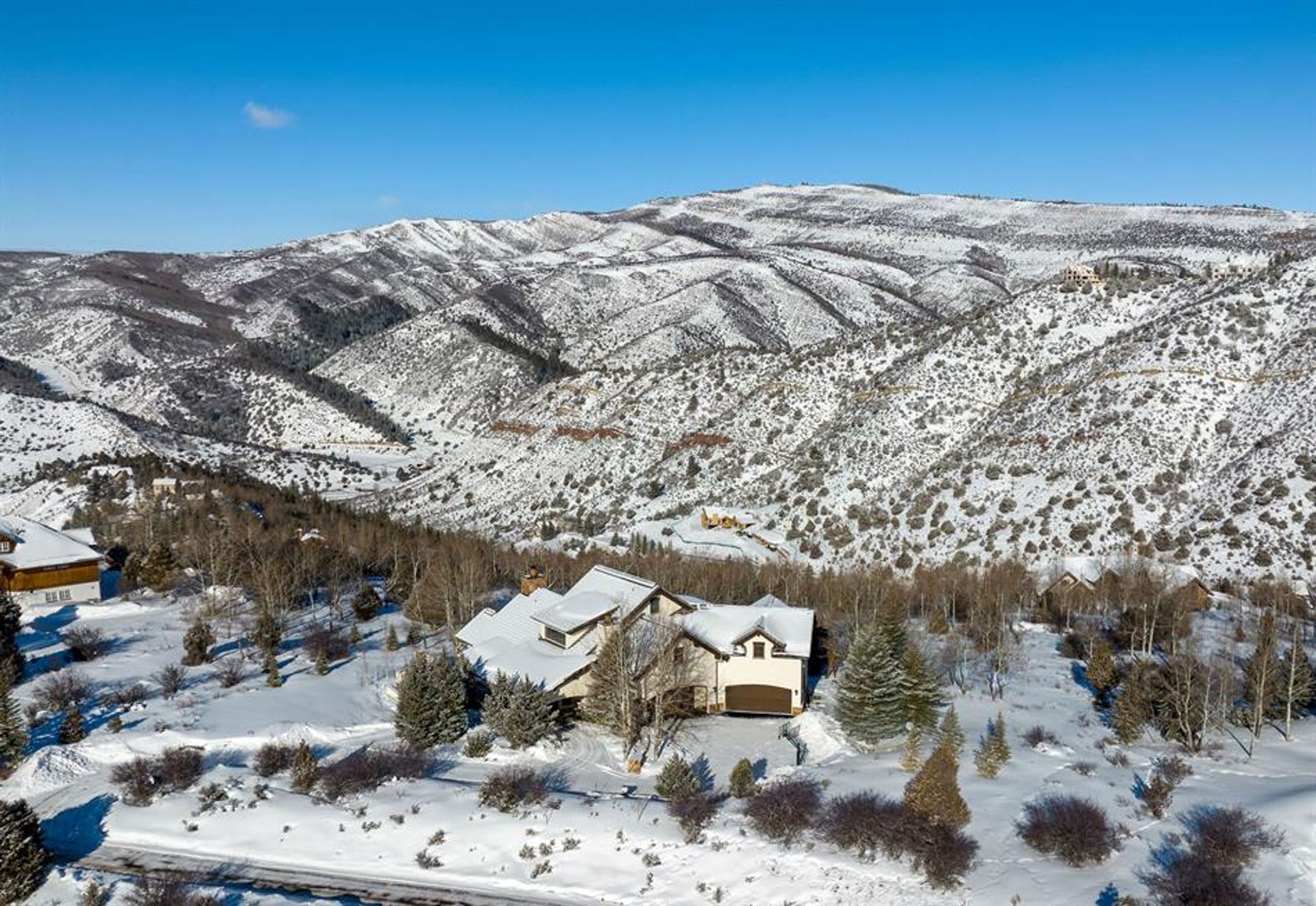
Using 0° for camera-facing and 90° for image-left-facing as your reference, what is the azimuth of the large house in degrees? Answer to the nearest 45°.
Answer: approximately 0°

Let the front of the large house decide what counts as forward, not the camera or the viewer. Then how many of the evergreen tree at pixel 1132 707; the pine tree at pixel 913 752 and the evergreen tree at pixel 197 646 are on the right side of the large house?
1

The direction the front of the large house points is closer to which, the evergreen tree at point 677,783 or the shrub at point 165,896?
the evergreen tree

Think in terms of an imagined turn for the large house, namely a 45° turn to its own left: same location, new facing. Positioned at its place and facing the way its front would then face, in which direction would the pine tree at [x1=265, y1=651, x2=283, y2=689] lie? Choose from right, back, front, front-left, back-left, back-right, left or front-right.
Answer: back-right

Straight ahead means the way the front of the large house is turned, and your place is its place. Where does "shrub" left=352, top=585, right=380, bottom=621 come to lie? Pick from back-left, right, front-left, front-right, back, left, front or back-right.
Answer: back-right

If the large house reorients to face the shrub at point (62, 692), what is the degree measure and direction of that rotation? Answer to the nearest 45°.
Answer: approximately 90° to its right

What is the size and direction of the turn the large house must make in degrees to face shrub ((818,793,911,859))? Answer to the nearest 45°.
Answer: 0° — it already faces it

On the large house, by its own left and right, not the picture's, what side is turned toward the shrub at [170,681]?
right

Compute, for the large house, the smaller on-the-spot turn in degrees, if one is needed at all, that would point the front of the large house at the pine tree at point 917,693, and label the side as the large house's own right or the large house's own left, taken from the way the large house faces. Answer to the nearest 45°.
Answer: approximately 45° to the large house's own left

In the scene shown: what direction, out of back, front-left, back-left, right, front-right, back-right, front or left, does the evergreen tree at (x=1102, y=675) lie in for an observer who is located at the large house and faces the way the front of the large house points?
left

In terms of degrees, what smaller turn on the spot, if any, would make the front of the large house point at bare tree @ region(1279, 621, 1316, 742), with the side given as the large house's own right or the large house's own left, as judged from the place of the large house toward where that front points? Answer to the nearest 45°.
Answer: approximately 90° to the large house's own left

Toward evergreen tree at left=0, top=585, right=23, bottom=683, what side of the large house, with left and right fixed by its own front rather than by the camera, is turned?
right

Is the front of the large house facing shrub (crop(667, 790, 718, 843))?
yes

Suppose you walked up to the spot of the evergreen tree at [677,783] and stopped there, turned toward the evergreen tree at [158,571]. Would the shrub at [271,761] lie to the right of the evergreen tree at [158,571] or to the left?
left

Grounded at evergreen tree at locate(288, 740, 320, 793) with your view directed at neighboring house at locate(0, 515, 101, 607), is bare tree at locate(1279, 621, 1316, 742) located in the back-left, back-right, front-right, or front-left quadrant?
back-right
